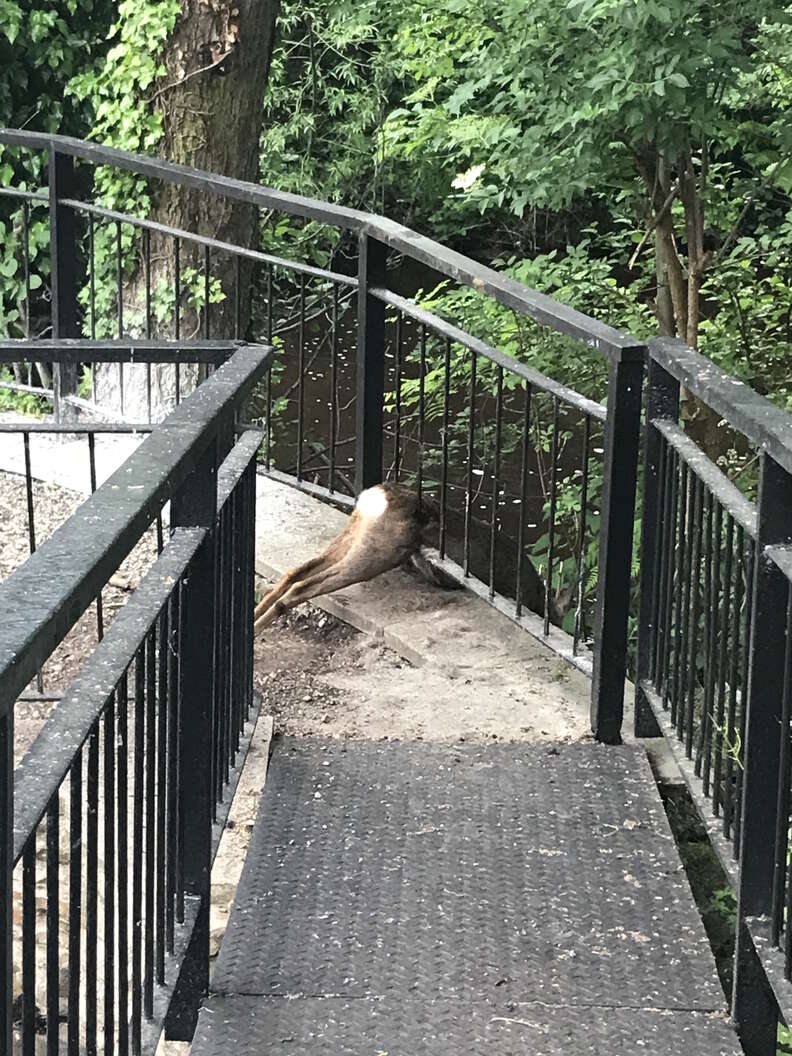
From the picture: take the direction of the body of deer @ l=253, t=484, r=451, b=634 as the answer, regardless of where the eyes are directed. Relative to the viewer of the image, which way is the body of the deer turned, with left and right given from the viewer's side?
facing away from the viewer and to the right of the viewer

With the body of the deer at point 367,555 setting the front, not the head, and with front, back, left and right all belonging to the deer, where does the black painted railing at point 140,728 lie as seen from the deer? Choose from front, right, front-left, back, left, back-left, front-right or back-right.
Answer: back-right
